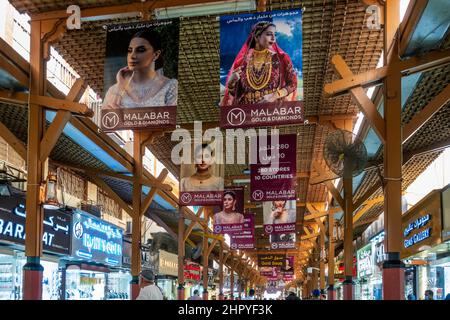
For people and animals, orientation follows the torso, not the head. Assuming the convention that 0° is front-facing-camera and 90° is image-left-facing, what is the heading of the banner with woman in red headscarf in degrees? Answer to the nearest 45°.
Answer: approximately 0°

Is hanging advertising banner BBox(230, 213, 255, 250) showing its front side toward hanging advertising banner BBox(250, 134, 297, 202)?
yes

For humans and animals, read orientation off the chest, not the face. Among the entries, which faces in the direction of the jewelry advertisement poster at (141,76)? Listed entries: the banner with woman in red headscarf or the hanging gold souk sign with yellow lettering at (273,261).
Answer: the hanging gold souk sign with yellow lettering

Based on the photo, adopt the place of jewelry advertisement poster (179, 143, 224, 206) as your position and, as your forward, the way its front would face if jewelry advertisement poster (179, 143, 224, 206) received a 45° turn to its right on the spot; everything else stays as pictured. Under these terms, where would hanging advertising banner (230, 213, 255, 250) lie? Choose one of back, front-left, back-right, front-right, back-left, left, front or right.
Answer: back-right

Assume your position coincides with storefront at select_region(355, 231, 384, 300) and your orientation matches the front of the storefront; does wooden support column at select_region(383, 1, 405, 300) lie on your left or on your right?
on your left

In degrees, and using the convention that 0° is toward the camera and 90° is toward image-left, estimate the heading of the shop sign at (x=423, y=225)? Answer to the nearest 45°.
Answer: approximately 45°

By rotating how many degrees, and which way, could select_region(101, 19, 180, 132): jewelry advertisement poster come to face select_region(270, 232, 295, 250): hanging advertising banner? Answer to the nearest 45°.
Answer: approximately 180°

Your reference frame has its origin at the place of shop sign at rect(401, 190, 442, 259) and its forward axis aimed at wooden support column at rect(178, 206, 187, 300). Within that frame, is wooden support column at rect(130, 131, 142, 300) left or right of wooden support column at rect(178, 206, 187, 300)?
left
